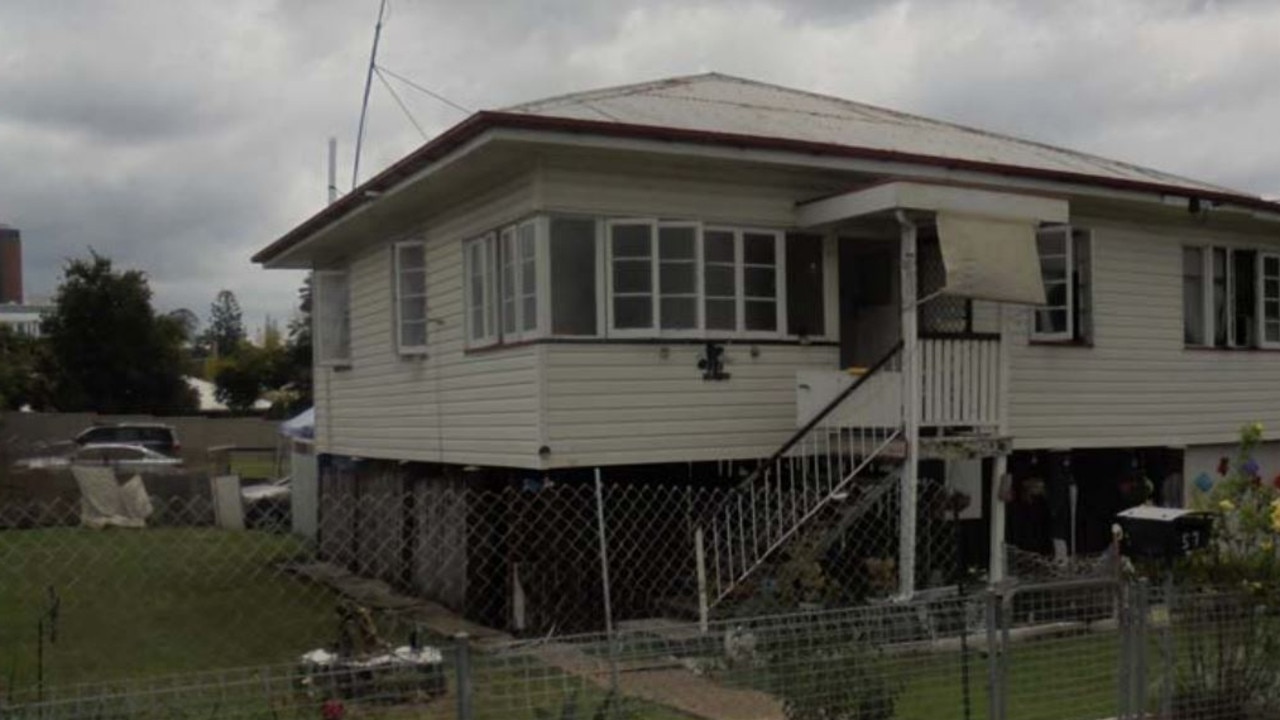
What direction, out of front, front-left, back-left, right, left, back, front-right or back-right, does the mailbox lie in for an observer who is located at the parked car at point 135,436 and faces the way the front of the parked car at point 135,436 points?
left

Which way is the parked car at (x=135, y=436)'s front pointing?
to the viewer's left

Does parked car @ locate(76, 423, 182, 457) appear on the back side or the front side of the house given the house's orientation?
on the back side

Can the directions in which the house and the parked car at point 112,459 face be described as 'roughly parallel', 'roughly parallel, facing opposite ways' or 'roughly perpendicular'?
roughly perpendicular

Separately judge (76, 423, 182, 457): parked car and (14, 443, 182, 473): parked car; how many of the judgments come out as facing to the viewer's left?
2

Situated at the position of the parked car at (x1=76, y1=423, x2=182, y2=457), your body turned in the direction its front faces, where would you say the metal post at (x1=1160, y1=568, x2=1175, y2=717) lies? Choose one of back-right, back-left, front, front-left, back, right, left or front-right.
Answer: left

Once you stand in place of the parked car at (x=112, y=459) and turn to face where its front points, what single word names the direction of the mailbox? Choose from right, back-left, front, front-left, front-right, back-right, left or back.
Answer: left

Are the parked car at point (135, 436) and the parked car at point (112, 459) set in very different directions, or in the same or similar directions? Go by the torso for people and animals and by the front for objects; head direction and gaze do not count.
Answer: same or similar directions

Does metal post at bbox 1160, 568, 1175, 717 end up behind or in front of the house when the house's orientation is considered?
in front

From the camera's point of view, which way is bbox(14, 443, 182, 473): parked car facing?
to the viewer's left

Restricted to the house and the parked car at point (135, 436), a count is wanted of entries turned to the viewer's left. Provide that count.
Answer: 1
